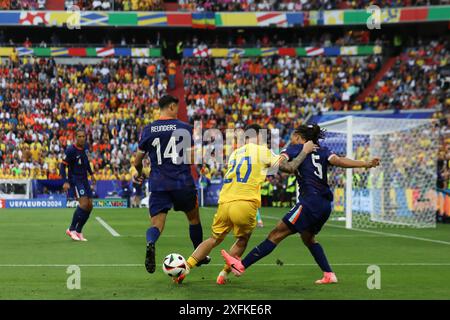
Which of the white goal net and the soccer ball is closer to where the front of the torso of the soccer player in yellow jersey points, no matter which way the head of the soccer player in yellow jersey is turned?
the white goal net

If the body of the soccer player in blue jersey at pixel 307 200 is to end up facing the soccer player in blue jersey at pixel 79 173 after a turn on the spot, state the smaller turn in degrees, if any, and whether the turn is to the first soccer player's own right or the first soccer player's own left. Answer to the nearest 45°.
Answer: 0° — they already face them

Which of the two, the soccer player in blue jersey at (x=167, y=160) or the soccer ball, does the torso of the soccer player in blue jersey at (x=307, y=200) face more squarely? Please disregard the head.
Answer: the soccer player in blue jersey

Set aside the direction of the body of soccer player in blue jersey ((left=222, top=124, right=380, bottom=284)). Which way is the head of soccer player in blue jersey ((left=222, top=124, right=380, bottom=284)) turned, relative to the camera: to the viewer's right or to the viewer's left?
to the viewer's left

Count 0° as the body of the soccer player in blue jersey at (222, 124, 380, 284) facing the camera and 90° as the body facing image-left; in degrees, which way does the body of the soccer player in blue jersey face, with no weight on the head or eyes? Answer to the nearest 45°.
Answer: approximately 135°

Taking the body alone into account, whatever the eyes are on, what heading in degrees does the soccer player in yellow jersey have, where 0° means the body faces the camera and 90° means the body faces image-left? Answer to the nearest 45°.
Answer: approximately 225°

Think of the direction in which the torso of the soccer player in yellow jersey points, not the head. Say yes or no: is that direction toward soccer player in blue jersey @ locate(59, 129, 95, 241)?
no
